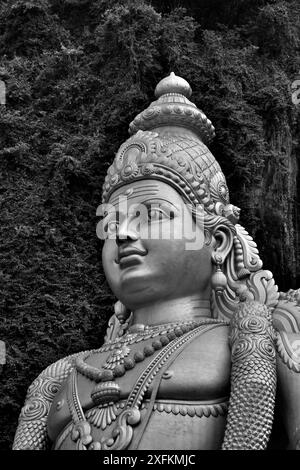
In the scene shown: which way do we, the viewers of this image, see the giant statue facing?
facing the viewer and to the left of the viewer
